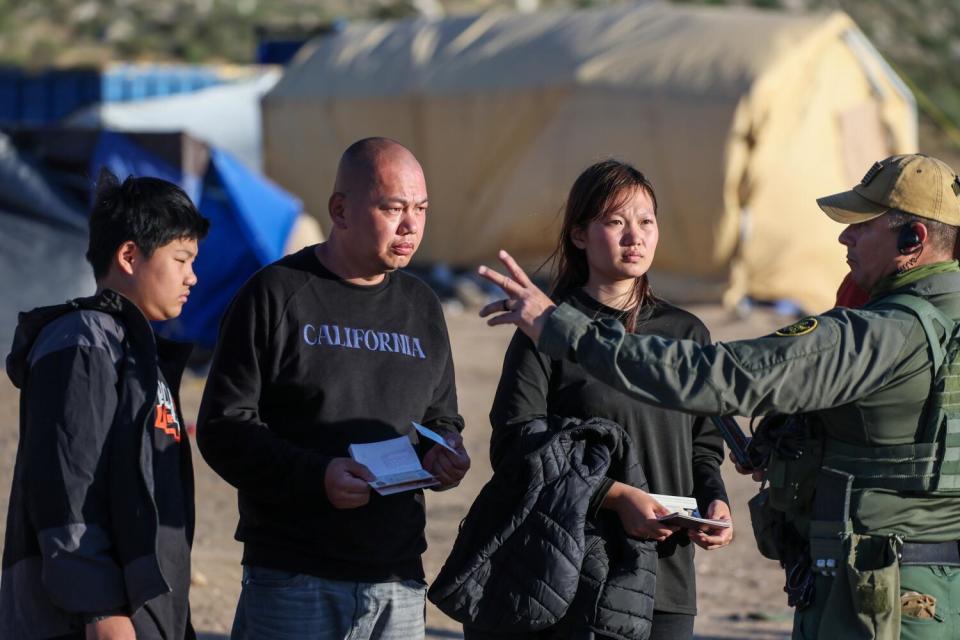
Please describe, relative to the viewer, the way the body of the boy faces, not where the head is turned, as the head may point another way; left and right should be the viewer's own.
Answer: facing to the right of the viewer

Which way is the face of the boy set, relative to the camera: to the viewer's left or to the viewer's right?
to the viewer's right

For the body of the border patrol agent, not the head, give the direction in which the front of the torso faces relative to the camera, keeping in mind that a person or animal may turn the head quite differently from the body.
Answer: to the viewer's left

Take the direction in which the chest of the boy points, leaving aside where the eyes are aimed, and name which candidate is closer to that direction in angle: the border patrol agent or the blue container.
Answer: the border patrol agent

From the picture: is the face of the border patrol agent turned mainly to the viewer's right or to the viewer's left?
to the viewer's left

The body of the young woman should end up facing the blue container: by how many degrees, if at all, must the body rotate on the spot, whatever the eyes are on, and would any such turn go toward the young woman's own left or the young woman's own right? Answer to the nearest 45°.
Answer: approximately 180°

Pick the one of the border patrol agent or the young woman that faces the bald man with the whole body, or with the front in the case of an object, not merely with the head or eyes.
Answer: the border patrol agent

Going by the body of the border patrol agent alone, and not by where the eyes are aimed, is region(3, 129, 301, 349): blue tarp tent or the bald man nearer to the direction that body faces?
the bald man

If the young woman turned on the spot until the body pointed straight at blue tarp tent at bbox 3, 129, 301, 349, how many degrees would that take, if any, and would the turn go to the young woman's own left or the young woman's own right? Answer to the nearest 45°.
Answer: approximately 180°

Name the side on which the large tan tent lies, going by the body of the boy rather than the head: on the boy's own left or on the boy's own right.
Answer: on the boy's own left

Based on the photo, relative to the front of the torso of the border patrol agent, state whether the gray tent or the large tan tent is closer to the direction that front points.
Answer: the gray tent

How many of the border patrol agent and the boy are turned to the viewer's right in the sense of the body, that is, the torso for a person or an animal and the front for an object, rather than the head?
1

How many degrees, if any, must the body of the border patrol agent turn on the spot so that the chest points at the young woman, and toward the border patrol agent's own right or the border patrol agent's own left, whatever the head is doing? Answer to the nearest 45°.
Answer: approximately 45° to the border patrol agent's own right

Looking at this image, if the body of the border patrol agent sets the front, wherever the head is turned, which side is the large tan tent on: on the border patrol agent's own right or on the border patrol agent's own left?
on the border patrol agent's own right
